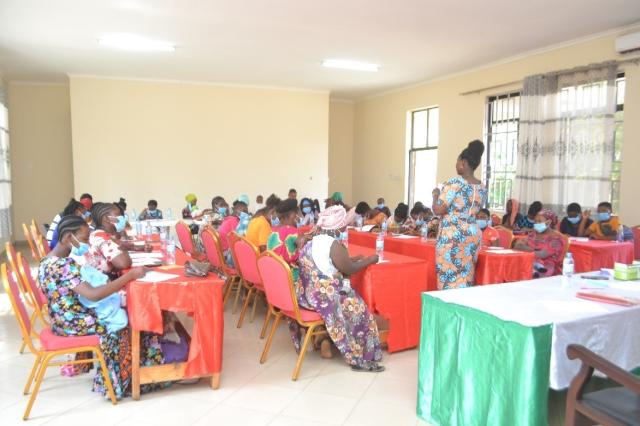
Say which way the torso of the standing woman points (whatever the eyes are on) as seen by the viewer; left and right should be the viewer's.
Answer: facing away from the viewer and to the left of the viewer

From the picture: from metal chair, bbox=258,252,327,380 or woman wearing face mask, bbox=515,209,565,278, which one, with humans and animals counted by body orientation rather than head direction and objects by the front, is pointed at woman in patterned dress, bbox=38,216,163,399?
the woman wearing face mask

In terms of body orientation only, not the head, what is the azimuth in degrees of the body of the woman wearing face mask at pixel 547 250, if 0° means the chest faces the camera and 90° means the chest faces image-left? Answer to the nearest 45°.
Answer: approximately 45°

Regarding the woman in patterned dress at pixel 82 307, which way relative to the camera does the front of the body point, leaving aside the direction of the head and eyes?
to the viewer's right

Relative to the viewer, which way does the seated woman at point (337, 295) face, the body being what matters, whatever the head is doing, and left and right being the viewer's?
facing away from the viewer and to the right of the viewer

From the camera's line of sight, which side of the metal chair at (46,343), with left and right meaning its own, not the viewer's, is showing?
right
